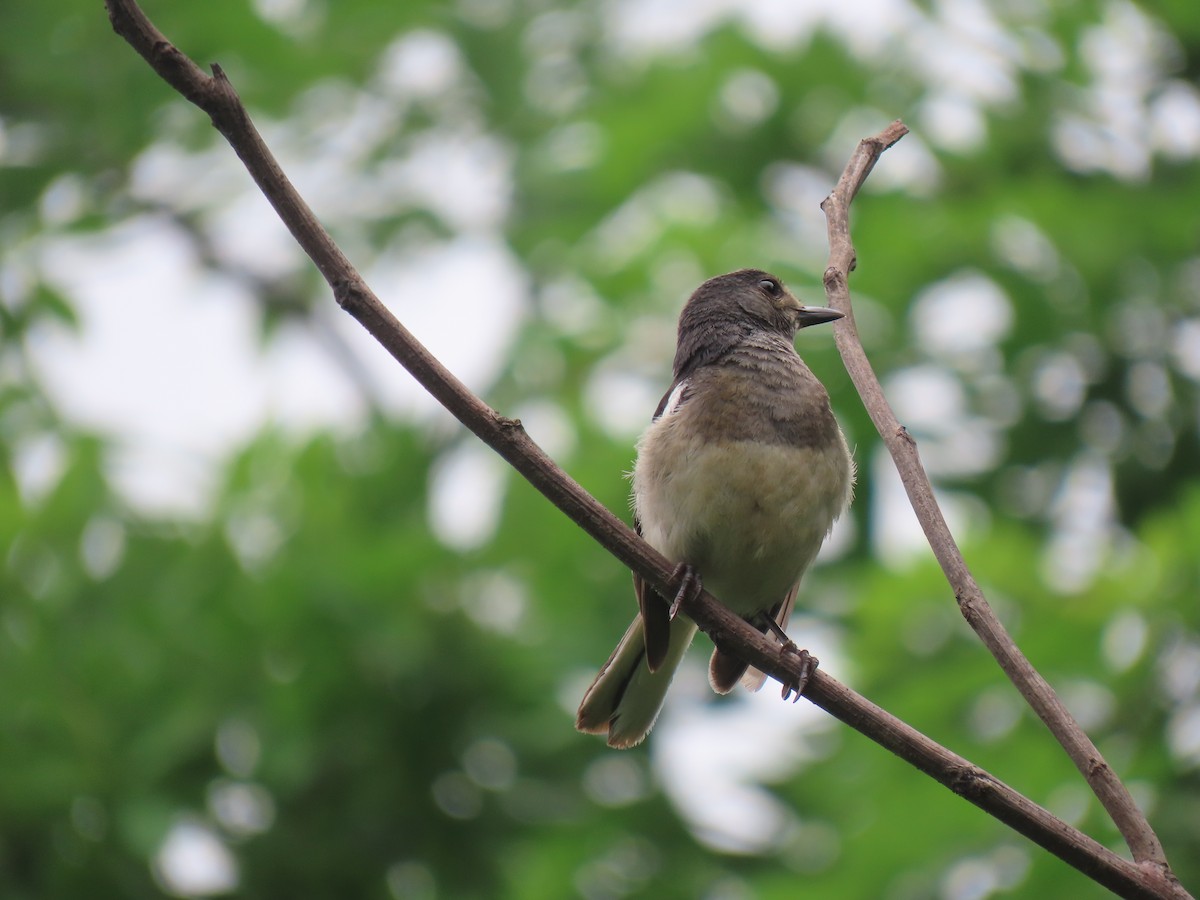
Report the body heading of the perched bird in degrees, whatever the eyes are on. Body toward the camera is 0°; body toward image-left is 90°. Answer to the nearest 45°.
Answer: approximately 315°
